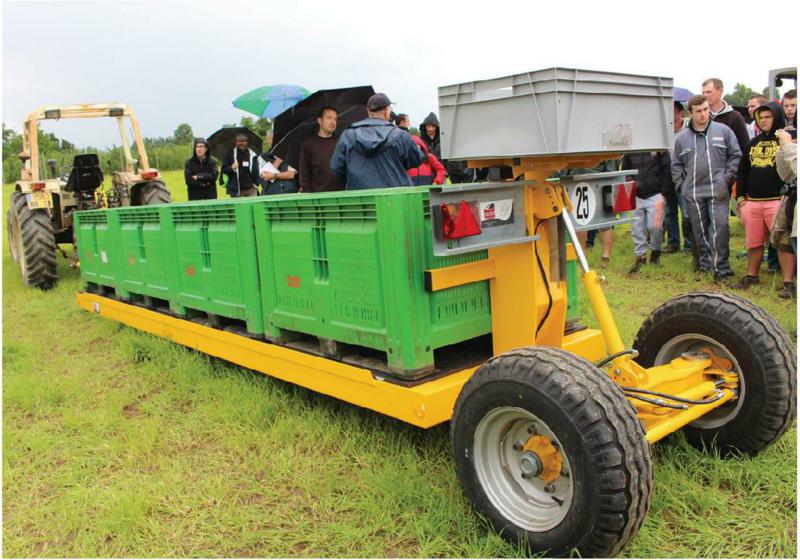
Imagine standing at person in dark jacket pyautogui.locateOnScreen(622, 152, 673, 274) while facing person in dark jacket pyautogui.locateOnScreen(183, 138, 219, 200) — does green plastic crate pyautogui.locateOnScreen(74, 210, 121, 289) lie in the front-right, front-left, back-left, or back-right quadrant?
front-left

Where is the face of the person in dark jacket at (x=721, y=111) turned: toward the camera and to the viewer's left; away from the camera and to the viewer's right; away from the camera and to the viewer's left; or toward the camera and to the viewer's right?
toward the camera and to the viewer's left

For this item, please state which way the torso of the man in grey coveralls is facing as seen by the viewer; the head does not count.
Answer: toward the camera

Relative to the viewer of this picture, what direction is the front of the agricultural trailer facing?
facing away from the viewer and to the left of the viewer

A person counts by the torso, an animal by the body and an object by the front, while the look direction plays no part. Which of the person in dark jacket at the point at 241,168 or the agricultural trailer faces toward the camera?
the person in dark jacket

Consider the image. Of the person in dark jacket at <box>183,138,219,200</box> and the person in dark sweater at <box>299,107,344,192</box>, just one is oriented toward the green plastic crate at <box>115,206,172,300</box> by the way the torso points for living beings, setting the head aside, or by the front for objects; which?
the person in dark jacket at <box>183,138,219,200</box>

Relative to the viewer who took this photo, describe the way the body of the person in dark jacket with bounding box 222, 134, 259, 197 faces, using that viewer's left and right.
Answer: facing the viewer

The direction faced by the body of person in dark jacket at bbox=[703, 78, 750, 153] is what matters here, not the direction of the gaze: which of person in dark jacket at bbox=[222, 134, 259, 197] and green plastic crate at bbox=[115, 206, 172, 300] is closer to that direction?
the green plastic crate

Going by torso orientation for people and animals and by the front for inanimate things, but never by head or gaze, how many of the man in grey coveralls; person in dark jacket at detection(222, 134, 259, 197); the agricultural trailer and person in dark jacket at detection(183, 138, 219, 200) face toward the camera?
3

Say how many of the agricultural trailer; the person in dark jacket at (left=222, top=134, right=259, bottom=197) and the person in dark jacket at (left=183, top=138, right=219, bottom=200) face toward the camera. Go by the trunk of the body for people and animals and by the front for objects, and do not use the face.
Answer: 2

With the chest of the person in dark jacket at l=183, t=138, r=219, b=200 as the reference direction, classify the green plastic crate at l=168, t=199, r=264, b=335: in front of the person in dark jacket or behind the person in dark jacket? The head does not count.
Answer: in front

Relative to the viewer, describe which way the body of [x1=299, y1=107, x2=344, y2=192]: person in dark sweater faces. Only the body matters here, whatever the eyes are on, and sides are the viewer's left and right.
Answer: facing the viewer and to the right of the viewer
